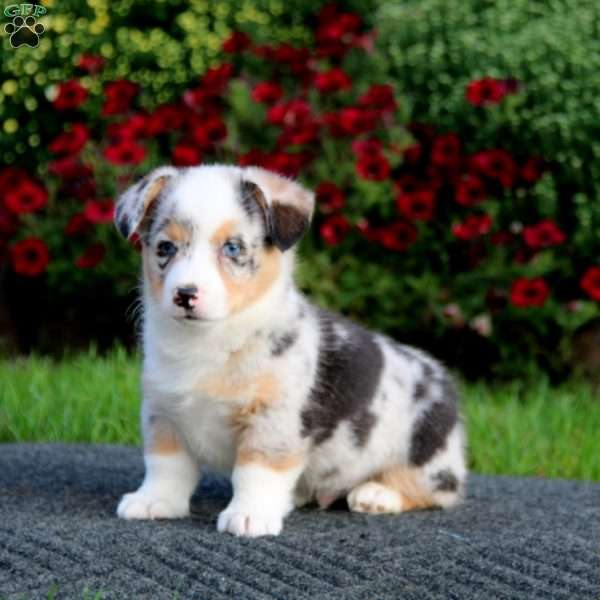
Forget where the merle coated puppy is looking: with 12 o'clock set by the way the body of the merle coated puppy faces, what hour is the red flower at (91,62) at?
The red flower is roughly at 4 o'clock from the merle coated puppy.

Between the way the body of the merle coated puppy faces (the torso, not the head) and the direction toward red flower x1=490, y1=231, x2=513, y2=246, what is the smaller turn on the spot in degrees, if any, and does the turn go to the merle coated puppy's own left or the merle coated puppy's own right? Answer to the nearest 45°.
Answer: approximately 135° to the merle coated puppy's own right

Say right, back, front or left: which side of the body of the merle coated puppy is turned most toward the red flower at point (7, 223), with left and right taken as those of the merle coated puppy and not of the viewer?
right

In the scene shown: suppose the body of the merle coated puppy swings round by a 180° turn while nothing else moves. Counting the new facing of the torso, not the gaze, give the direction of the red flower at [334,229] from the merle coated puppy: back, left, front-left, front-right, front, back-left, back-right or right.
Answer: front-left

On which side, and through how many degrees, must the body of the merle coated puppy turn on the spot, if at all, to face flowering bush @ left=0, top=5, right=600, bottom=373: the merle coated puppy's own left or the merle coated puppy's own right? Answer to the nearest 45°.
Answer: approximately 135° to the merle coated puppy's own right

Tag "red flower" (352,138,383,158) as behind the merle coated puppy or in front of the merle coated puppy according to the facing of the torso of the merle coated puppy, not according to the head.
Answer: behind

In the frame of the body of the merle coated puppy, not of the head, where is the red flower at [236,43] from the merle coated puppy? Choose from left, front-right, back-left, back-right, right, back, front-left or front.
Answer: back-right

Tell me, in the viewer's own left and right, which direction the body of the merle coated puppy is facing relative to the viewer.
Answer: facing the viewer and to the left of the viewer

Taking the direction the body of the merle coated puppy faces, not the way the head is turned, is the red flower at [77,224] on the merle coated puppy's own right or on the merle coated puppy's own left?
on the merle coated puppy's own right

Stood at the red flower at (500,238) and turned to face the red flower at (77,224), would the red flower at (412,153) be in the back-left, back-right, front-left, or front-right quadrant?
front-right

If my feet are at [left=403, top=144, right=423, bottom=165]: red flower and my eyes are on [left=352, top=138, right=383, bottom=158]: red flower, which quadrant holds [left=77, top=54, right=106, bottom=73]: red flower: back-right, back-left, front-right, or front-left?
front-right

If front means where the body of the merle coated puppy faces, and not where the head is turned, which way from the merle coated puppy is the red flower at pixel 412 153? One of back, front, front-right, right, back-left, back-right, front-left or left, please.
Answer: back-right
